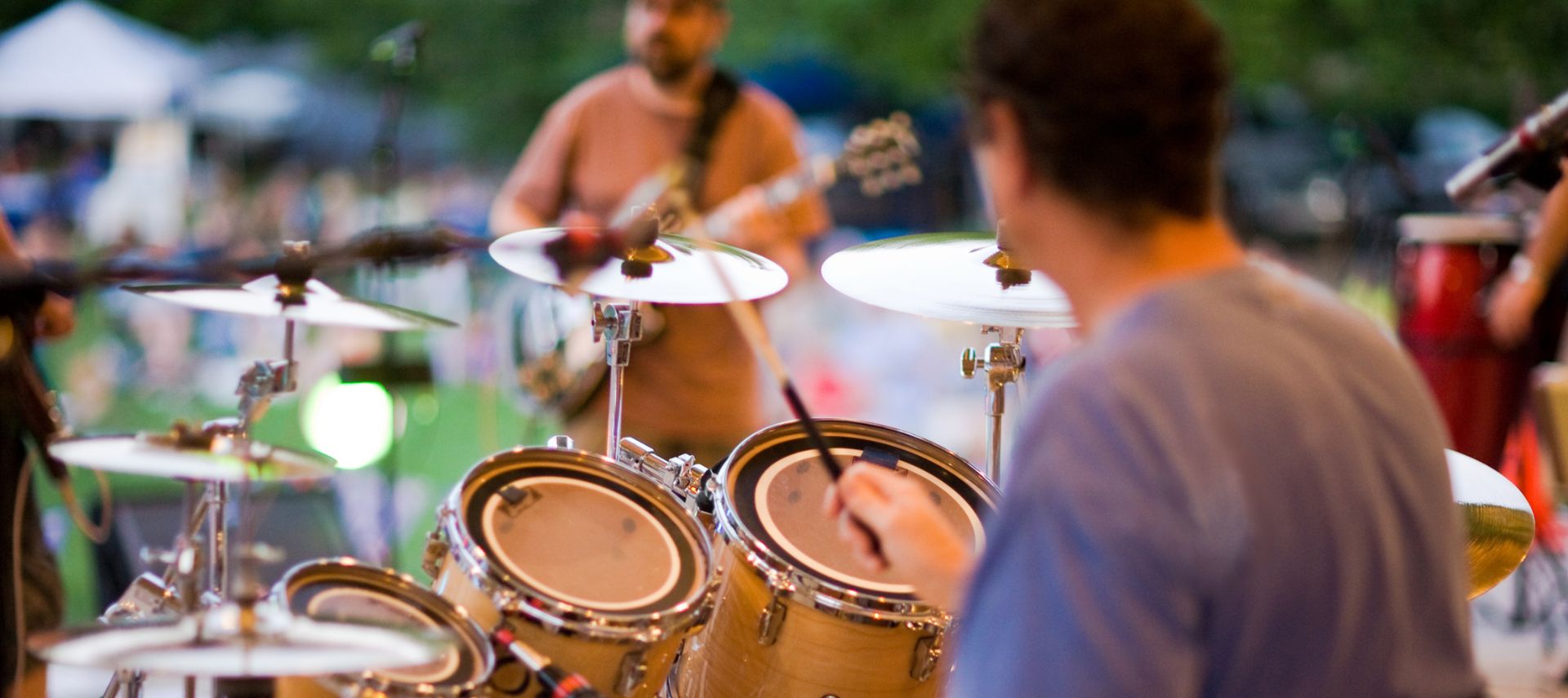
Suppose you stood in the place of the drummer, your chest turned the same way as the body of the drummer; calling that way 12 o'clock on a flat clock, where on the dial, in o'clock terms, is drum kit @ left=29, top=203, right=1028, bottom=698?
The drum kit is roughly at 12 o'clock from the drummer.

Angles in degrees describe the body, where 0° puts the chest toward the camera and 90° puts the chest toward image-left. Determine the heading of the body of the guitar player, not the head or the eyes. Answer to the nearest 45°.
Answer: approximately 0°

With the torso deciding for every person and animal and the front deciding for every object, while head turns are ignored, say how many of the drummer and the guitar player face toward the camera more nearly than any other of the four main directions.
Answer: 1

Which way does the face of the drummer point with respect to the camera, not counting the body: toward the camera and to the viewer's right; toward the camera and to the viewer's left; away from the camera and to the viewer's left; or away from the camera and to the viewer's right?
away from the camera and to the viewer's left

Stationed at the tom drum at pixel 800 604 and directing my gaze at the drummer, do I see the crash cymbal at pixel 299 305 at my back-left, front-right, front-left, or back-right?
back-right

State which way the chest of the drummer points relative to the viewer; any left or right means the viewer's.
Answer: facing away from the viewer and to the left of the viewer

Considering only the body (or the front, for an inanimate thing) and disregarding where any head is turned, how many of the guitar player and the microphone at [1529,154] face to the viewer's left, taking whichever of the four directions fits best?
1

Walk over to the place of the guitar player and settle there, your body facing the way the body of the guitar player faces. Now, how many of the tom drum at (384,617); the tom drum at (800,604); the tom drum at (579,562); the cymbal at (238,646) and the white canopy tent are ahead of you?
4

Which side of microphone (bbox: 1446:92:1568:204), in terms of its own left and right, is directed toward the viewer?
left
